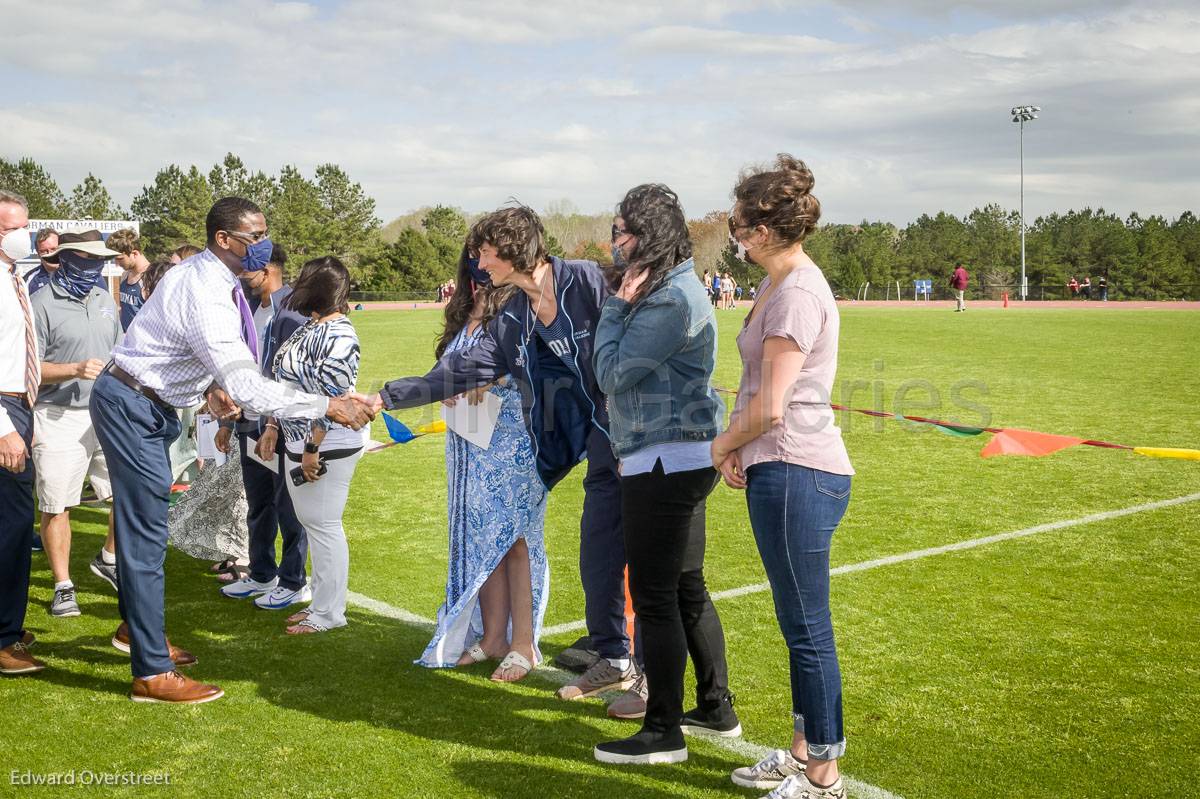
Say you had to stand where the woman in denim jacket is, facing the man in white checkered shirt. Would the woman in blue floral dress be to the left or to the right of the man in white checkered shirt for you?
right

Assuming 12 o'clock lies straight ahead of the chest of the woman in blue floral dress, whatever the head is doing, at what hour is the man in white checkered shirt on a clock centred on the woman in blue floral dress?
The man in white checkered shirt is roughly at 1 o'clock from the woman in blue floral dress.

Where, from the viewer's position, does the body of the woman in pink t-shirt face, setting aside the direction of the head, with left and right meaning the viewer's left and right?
facing to the left of the viewer

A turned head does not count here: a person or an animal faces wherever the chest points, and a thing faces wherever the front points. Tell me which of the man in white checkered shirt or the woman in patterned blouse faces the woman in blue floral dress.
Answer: the man in white checkered shirt

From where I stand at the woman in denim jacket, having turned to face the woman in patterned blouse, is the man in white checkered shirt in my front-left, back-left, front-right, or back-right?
front-left

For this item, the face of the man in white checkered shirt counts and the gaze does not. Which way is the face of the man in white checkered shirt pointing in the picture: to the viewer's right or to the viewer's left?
to the viewer's right

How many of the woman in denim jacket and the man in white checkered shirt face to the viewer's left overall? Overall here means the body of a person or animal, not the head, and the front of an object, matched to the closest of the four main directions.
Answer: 1

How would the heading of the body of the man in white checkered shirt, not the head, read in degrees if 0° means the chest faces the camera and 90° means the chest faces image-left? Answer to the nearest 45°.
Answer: approximately 270°

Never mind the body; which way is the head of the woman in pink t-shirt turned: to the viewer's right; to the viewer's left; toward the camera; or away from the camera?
to the viewer's left

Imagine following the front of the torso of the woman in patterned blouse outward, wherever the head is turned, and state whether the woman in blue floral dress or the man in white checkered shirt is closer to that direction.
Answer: the man in white checkered shirt

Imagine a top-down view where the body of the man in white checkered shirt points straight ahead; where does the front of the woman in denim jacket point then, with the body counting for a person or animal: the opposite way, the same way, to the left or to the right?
the opposite way

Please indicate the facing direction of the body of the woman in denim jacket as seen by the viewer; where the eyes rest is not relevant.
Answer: to the viewer's left

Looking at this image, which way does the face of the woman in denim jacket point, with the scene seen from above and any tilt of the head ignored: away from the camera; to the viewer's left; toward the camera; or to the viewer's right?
to the viewer's left

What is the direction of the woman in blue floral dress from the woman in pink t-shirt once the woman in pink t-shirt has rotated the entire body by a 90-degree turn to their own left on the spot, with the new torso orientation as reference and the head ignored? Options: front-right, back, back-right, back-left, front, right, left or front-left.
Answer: back-right
